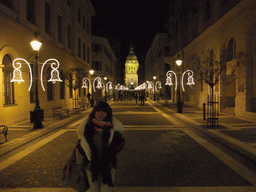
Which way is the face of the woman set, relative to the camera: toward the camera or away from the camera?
toward the camera

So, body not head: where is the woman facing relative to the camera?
toward the camera
